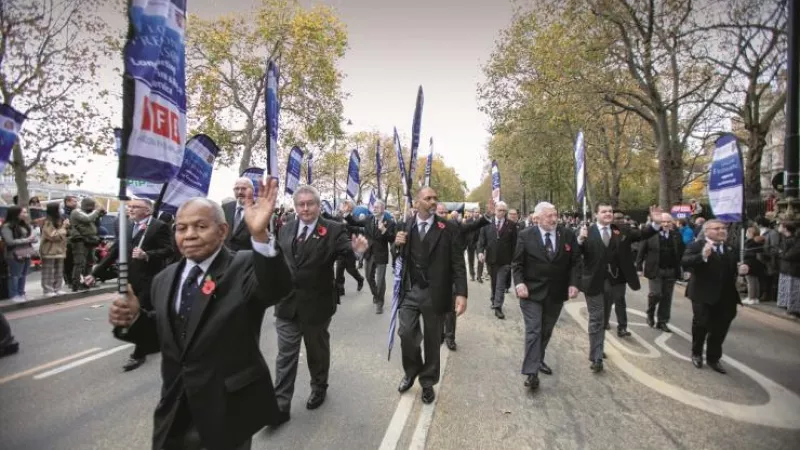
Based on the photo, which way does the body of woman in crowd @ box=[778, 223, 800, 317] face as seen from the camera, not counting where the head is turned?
to the viewer's left

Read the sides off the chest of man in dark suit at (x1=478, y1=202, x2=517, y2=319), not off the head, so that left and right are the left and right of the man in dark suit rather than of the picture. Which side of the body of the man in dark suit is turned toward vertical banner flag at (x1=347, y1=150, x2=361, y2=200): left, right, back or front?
right

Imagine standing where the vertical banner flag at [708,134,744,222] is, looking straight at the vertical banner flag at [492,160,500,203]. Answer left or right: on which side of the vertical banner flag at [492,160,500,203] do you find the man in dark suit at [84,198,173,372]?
left

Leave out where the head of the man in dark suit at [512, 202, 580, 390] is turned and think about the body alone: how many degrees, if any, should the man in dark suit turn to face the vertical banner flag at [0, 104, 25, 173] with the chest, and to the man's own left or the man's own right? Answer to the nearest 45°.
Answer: approximately 45° to the man's own right

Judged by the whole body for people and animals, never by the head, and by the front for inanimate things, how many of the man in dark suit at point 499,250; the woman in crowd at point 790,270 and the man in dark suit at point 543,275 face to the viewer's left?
1

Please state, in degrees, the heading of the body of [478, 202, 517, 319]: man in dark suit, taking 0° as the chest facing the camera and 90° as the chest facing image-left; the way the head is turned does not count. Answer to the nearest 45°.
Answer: approximately 0°
